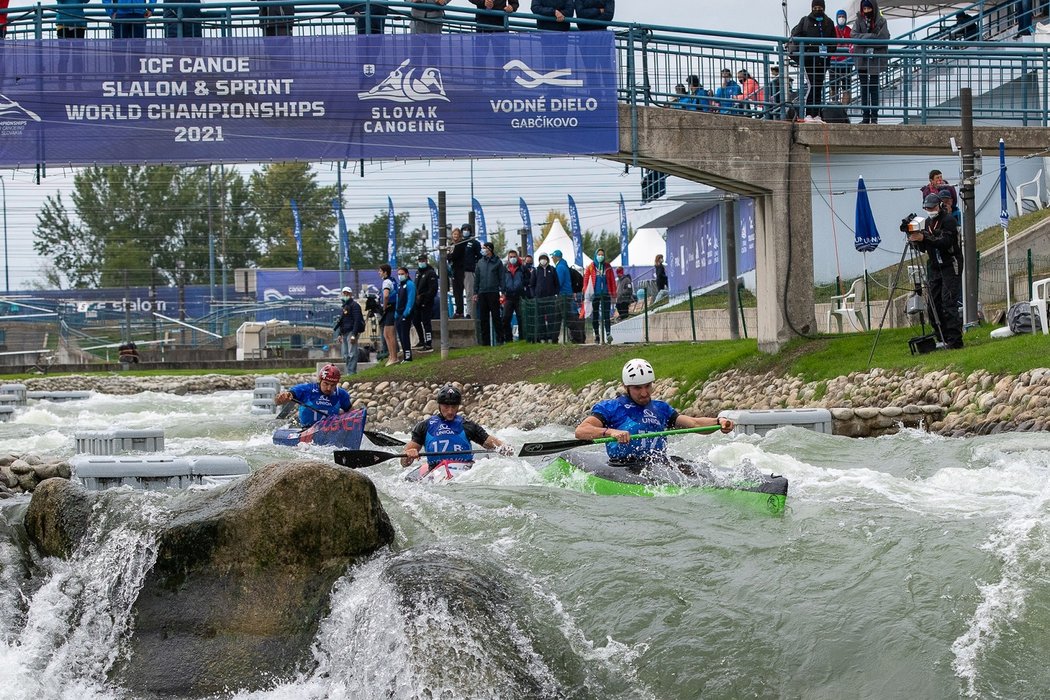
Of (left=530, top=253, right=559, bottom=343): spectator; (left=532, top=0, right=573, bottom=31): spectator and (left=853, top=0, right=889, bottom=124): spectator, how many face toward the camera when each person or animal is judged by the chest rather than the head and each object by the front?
3

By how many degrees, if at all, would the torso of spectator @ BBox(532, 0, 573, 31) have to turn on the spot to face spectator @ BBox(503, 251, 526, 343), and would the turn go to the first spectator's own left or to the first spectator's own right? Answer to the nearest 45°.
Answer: approximately 180°

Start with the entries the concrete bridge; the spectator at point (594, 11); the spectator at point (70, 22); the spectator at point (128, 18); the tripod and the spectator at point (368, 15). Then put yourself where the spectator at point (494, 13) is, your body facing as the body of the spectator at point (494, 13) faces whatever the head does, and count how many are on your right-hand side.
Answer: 3

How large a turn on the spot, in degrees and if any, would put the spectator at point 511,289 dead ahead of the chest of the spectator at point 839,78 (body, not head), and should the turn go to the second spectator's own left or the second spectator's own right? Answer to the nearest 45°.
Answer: approximately 135° to the second spectator's own right

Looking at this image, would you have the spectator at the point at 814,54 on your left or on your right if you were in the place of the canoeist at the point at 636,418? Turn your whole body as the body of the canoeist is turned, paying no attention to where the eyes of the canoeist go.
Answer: on your left

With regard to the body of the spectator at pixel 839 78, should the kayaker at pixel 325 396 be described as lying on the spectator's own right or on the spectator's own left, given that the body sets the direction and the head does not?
on the spectator's own right

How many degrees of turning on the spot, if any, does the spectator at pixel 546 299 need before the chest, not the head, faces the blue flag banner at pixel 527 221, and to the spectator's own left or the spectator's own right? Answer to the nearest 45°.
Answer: approximately 180°

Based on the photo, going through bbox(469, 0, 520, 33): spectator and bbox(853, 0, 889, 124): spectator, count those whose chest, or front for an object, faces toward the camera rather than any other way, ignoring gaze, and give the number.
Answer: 2

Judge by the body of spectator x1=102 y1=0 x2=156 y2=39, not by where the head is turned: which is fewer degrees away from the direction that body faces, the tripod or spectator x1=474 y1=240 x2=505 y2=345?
the tripod

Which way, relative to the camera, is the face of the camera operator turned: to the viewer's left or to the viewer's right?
to the viewer's left

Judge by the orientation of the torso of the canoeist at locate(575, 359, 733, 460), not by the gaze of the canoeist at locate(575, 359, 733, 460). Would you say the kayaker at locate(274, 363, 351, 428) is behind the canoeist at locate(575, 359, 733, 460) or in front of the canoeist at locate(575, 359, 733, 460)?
behind

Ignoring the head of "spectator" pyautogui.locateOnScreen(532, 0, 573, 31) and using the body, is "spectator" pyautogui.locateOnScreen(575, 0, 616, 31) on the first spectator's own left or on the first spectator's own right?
on the first spectator's own left

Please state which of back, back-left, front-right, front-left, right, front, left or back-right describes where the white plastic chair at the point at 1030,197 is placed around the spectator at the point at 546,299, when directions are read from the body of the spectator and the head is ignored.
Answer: left
